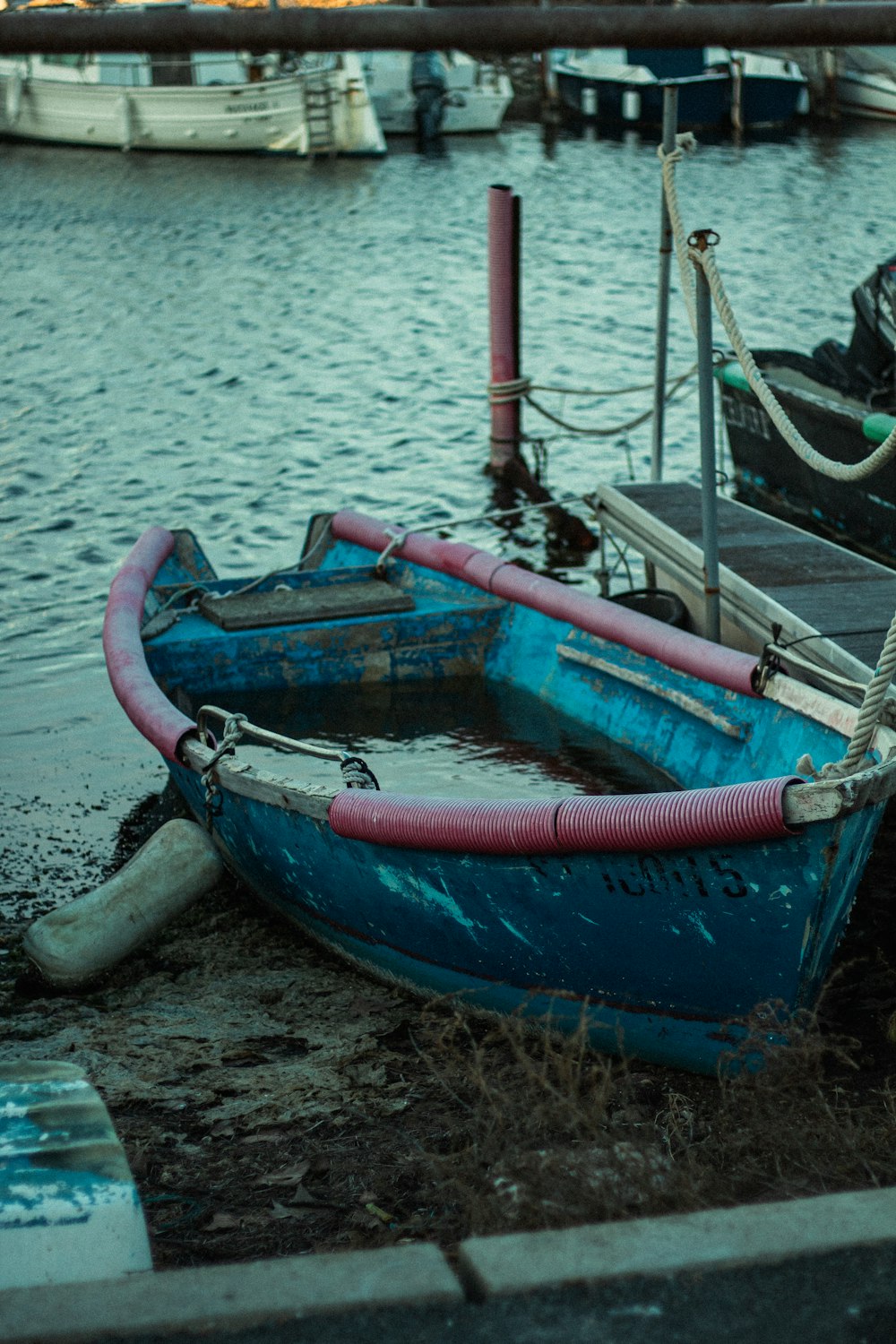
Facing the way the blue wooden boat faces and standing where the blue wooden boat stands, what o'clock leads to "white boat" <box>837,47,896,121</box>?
The white boat is roughly at 8 o'clock from the blue wooden boat.

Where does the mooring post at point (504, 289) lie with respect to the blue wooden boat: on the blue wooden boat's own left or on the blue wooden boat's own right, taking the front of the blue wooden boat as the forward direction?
on the blue wooden boat's own left

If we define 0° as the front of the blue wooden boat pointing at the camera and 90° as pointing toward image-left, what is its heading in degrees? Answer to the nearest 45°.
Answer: approximately 315°

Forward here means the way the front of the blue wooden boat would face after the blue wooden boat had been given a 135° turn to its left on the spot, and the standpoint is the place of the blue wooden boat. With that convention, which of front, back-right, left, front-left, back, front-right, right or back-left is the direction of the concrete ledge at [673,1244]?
back

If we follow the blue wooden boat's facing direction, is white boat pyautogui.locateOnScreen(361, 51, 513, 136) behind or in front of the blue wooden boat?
behind

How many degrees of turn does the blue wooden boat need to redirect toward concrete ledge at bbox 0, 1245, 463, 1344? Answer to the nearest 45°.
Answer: approximately 45° to its right

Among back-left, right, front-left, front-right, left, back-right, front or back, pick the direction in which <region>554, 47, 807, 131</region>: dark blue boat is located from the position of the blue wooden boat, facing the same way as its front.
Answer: back-left

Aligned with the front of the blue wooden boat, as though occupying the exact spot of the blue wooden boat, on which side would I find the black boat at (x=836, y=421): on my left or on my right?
on my left

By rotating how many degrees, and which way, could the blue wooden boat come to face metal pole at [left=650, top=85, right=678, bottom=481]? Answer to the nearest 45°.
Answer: approximately 135° to its left

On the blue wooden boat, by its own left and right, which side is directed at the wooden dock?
left
